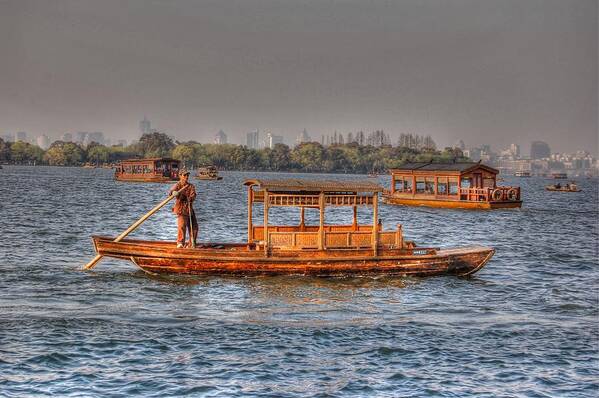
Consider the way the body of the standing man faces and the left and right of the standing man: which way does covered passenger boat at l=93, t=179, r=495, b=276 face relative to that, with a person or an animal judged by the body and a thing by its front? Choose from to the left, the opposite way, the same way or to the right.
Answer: to the left

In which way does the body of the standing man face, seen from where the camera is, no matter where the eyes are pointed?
toward the camera

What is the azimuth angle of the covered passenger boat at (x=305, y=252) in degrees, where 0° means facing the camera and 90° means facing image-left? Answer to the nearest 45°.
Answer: approximately 270°
